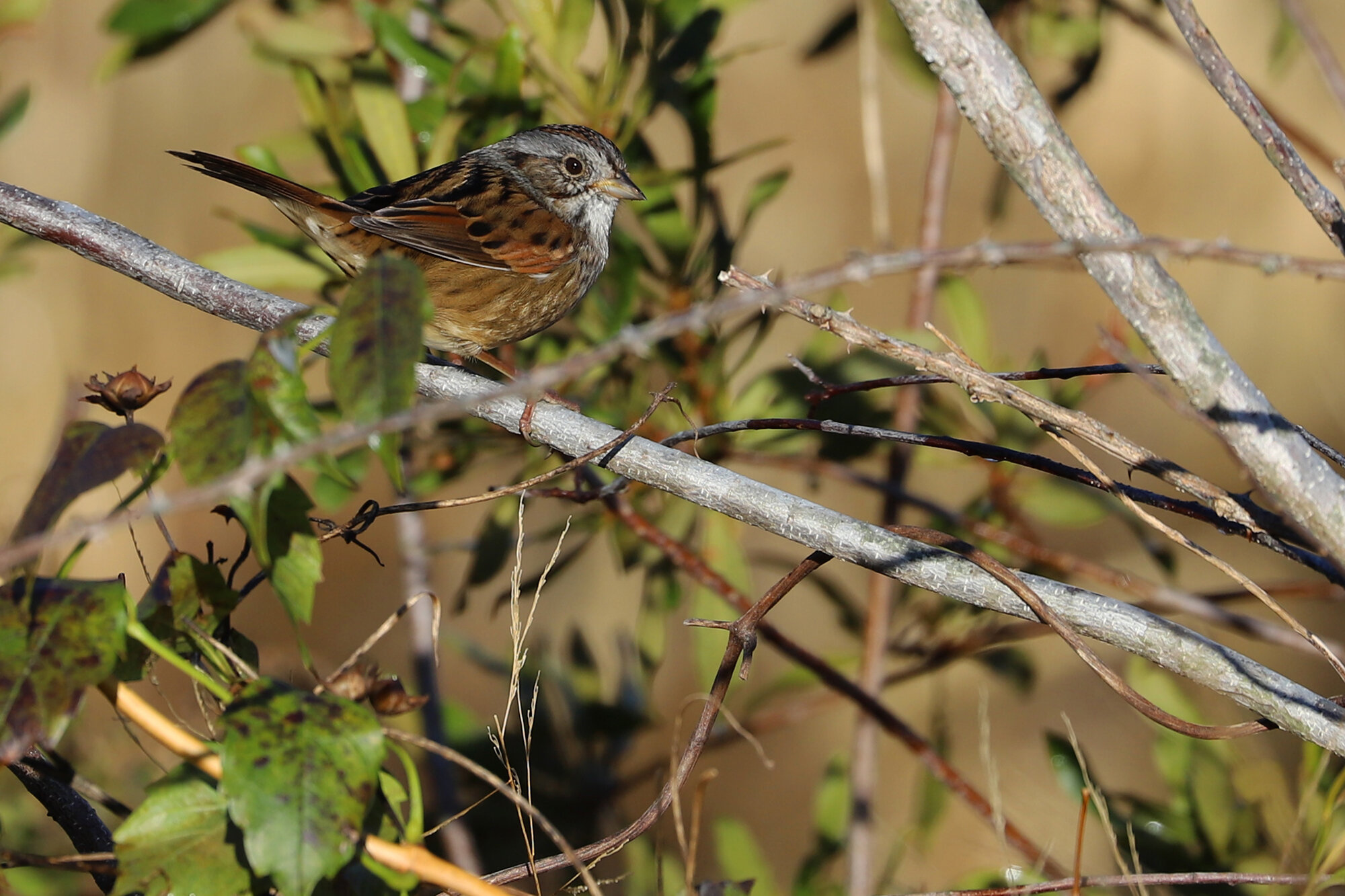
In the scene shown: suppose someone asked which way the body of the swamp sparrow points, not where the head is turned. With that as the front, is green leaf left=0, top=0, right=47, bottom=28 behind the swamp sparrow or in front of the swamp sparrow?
behind

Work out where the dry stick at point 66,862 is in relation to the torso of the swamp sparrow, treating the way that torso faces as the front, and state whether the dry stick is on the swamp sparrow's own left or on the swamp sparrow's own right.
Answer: on the swamp sparrow's own right

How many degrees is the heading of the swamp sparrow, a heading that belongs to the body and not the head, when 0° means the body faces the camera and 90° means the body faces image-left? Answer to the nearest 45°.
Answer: approximately 270°
